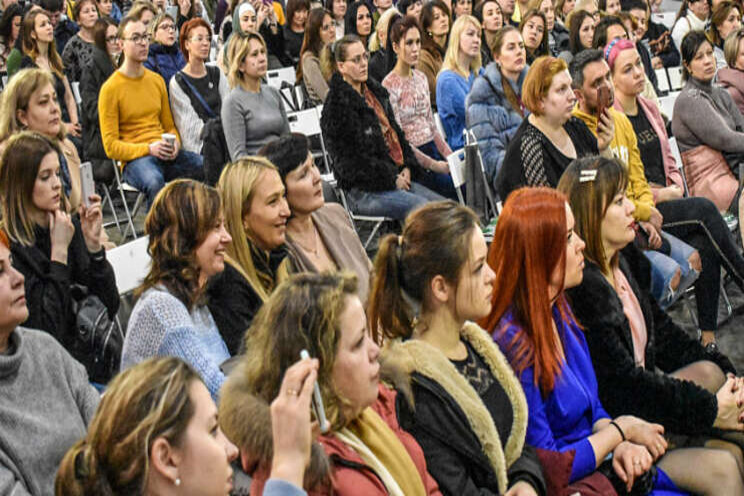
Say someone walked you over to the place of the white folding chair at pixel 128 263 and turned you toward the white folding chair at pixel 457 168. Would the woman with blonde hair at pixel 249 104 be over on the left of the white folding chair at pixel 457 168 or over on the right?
left

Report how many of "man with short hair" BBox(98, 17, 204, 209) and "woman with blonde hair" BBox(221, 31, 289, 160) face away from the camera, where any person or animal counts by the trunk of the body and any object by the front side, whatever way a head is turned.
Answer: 0

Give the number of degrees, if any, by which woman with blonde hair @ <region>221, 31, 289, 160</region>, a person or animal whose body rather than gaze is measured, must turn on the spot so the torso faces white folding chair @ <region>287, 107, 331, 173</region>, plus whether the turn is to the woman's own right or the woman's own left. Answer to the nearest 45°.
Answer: approximately 90° to the woman's own left

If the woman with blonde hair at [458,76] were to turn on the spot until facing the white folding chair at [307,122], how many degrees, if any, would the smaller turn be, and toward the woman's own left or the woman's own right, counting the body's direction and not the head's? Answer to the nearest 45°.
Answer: approximately 135° to the woman's own right

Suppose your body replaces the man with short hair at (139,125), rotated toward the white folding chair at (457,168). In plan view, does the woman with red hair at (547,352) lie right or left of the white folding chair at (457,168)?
right

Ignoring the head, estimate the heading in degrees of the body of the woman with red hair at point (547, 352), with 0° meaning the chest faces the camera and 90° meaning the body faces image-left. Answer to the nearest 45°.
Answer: approximately 270°

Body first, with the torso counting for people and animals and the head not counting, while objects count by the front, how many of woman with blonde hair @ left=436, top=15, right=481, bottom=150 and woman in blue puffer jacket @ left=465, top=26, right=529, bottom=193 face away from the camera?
0

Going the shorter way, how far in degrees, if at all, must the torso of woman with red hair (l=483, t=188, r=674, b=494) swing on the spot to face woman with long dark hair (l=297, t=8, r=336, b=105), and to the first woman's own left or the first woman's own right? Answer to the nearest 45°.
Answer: approximately 135° to the first woman's own left

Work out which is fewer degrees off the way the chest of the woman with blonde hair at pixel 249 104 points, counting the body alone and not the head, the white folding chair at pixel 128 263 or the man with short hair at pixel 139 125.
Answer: the white folding chair

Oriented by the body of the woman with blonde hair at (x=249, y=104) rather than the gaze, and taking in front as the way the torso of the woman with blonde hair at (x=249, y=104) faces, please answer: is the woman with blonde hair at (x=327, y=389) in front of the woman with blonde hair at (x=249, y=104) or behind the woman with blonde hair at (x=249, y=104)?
in front

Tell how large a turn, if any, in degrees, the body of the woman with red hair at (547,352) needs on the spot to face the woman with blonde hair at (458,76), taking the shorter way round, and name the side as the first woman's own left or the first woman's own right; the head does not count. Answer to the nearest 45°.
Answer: approximately 90° to the first woman's own left

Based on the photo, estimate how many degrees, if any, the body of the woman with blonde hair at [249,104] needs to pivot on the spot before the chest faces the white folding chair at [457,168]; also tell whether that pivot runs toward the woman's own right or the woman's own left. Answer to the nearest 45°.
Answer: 0° — they already face it
